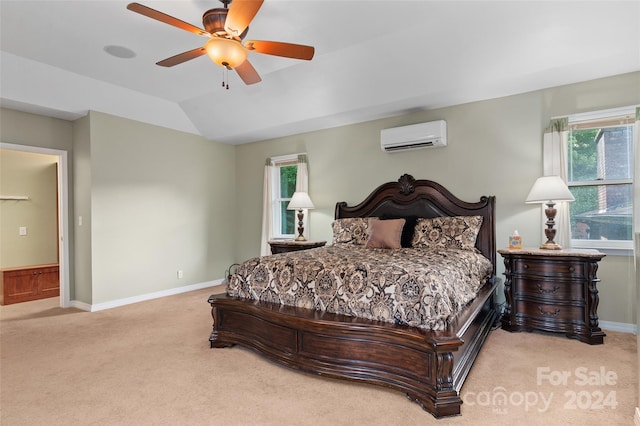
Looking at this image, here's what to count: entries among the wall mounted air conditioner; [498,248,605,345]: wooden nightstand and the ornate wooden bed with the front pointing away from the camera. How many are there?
0

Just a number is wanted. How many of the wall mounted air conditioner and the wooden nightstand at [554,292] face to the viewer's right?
0

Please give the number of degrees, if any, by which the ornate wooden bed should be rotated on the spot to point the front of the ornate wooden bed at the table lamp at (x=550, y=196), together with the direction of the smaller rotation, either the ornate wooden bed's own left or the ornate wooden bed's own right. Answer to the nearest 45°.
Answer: approximately 180°

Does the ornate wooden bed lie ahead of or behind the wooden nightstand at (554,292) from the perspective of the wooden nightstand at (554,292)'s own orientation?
ahead

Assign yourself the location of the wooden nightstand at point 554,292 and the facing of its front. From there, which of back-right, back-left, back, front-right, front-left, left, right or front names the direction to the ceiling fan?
front

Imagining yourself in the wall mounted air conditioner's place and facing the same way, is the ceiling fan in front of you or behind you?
in front

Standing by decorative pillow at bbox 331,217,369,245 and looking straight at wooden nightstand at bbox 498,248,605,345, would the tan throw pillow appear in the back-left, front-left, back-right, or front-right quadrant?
front-right

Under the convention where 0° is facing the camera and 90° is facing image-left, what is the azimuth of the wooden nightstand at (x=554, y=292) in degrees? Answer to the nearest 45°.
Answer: approximately 45°

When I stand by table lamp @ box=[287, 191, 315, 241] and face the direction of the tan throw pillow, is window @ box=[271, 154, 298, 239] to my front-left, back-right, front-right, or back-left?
back-left

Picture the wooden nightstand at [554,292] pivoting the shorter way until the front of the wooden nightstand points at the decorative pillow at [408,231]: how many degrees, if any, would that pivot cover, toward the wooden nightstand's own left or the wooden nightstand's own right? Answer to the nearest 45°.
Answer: approximately 45° to the wooden nightstand's own right

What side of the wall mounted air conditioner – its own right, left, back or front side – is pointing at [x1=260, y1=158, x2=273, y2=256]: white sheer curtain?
right

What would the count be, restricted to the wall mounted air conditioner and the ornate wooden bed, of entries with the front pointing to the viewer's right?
0

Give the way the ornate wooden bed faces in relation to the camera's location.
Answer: facing the viewer and to the left of the viewer

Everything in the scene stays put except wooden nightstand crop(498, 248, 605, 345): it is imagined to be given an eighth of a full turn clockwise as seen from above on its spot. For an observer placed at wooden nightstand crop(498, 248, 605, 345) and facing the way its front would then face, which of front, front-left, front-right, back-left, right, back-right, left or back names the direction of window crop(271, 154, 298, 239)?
front

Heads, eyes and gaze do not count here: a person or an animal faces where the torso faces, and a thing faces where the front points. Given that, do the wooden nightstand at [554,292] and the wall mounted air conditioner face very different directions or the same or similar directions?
same or similar directions

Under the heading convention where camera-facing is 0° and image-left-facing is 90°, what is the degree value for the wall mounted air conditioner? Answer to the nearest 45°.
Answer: approximately 45°
